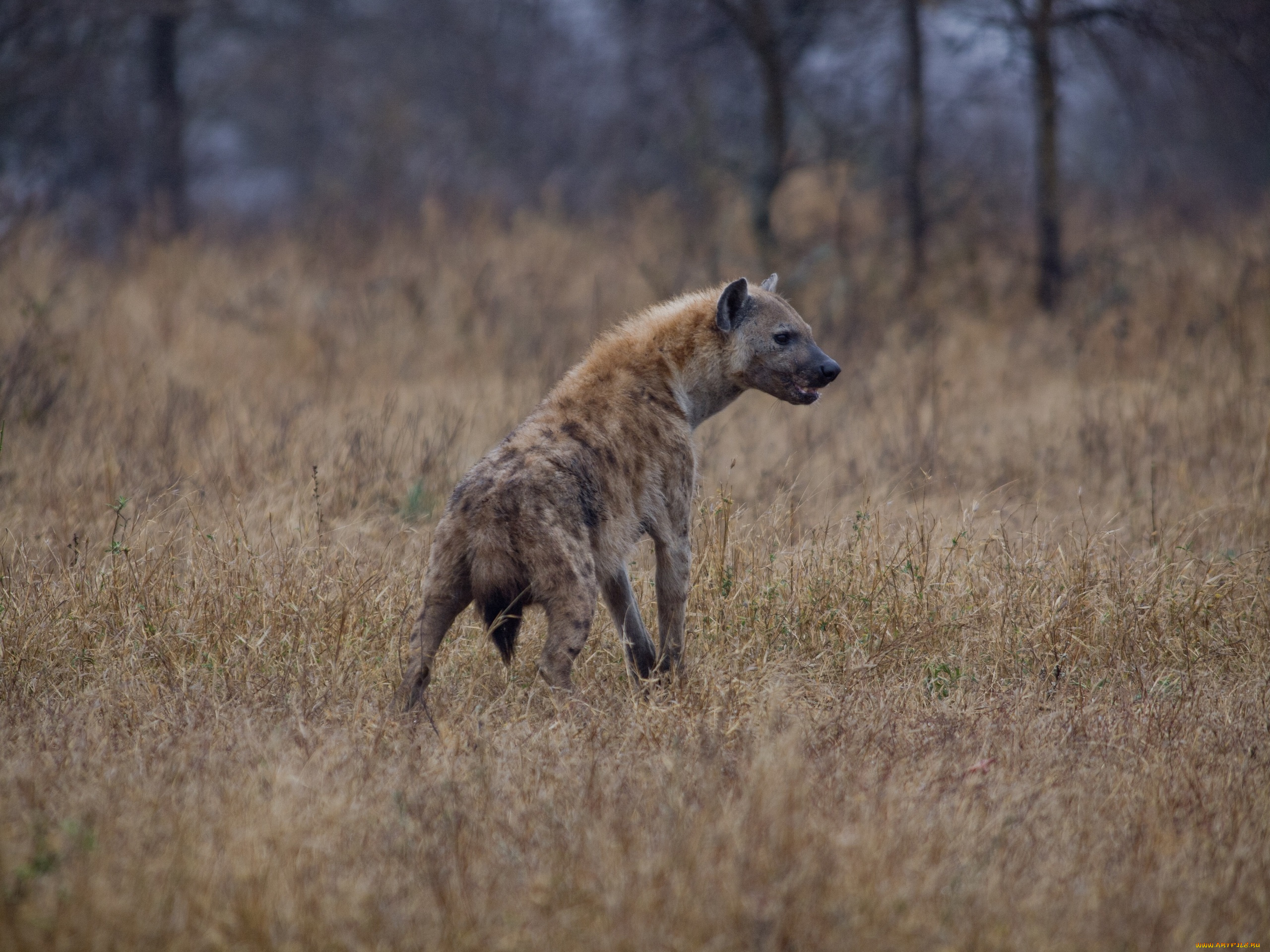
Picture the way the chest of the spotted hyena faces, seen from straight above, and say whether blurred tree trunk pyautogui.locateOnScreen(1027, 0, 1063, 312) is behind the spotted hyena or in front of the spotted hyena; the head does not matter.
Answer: in front

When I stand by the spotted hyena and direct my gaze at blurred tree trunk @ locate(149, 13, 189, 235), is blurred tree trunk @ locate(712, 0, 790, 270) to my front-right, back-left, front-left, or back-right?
front-right

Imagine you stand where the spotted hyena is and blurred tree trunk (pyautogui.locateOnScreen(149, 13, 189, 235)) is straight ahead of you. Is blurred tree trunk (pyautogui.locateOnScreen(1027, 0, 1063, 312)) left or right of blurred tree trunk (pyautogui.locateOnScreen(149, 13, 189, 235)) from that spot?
right

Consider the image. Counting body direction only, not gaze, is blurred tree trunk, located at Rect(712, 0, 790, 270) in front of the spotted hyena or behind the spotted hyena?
in front

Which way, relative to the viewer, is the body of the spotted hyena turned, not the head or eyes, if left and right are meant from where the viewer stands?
facing away from the viewer and to the right of the viewer

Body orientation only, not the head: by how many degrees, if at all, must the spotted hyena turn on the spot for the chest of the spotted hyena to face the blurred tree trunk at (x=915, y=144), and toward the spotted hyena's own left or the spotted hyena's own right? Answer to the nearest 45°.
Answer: approximately 45° to the spotted hyena's own left

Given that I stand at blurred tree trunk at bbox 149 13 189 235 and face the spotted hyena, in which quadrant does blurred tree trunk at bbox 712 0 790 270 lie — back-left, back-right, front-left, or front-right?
front-left
